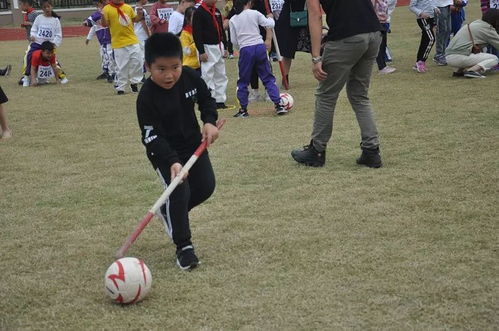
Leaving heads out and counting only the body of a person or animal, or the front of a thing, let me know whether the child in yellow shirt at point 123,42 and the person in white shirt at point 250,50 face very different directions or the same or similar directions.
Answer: very different directions

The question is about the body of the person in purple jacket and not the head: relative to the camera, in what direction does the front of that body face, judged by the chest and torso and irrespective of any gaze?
to the viewer's left

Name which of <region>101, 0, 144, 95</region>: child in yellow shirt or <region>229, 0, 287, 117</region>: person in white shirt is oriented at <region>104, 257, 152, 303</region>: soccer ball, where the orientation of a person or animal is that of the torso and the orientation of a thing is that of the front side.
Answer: the child in yellow shirt

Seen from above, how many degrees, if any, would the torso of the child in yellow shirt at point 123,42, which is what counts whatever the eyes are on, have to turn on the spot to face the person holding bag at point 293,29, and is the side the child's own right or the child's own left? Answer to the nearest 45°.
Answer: approximately 45° to the child's own left

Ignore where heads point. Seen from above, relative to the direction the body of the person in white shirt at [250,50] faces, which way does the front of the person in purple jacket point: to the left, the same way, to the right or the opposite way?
to the left

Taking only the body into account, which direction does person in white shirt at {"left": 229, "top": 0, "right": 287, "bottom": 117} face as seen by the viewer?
away from the camera

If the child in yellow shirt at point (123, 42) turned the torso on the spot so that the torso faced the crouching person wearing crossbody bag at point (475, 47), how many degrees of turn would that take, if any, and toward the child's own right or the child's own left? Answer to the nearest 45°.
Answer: approximately 90° to the child's own left
